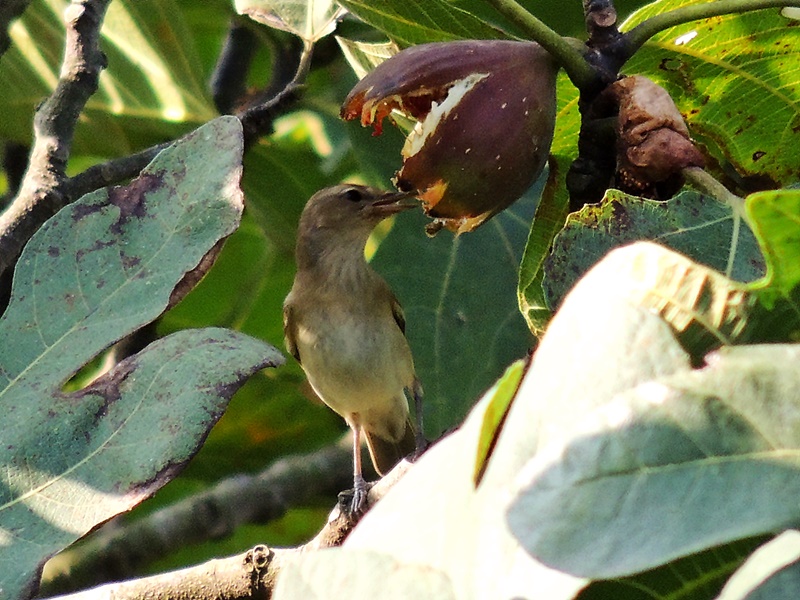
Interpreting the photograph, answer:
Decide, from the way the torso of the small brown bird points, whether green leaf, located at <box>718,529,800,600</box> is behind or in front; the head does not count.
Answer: in front

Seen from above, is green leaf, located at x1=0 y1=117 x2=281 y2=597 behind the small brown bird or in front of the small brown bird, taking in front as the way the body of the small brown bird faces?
in front

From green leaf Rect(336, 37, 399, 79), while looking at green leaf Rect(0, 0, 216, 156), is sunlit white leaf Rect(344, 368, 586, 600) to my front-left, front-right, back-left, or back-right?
back-left

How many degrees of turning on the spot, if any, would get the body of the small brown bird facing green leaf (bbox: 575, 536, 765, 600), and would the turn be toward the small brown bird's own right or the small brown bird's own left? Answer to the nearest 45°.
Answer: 0° — it already faces it

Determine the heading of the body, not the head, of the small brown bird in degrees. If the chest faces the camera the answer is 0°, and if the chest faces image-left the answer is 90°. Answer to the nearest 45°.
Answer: approximately 0°
